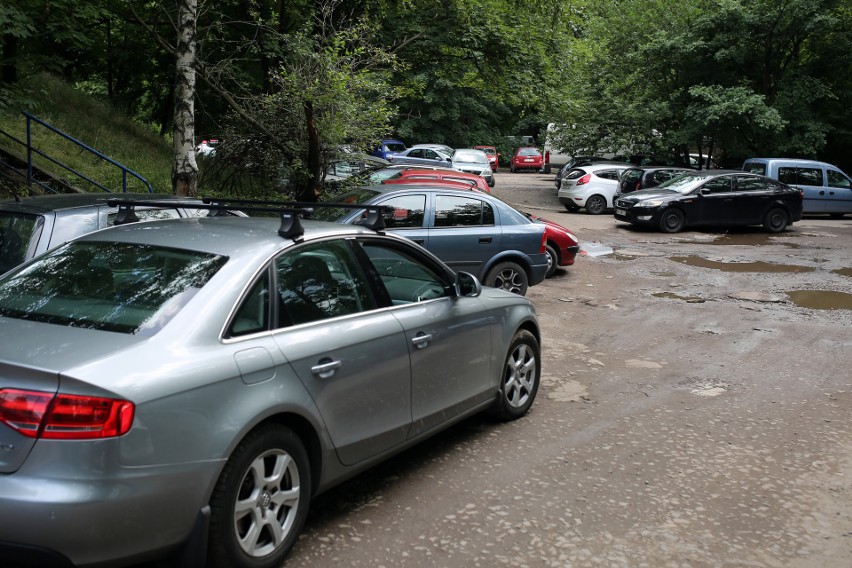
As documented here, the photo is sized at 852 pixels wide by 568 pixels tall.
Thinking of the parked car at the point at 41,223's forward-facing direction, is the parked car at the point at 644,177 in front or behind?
in front

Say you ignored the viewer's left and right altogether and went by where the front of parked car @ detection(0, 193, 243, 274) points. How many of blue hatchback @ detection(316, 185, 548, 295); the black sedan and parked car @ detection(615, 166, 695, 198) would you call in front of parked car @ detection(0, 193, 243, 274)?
3

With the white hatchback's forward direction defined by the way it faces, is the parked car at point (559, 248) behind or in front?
behind

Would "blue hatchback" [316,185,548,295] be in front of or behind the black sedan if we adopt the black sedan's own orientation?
in front

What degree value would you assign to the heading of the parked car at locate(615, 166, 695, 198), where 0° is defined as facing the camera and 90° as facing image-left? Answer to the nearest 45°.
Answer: approximately 225°

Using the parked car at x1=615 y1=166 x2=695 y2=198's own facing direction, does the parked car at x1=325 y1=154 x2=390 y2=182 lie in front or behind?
behind

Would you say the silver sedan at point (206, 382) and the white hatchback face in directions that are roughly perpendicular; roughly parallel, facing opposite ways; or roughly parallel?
roughly parallel

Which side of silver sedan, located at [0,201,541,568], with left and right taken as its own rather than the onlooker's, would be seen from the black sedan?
front
